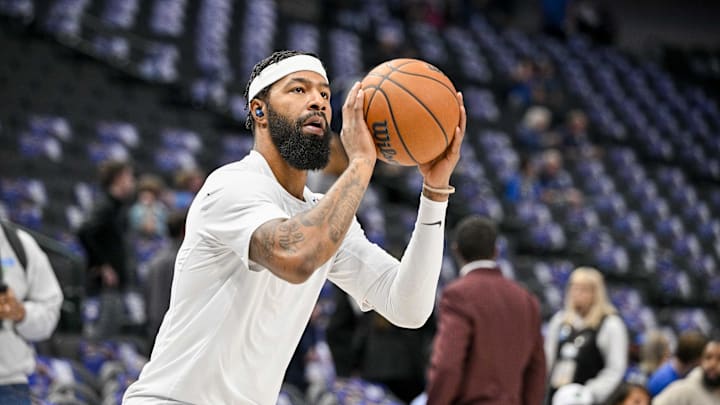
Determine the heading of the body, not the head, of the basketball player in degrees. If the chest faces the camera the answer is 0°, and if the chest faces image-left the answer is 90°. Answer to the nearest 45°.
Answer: approximately 315°

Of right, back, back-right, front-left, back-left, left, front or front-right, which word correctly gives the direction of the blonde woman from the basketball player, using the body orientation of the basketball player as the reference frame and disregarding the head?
left

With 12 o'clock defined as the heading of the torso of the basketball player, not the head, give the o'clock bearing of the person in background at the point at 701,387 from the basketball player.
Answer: The person in background is roughly at 9 o'clock from the basketball player.

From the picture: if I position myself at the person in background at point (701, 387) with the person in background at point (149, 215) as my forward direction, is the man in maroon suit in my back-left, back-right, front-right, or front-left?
front-left

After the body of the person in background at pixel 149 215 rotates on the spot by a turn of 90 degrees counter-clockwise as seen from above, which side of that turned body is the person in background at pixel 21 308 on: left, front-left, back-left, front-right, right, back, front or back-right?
right

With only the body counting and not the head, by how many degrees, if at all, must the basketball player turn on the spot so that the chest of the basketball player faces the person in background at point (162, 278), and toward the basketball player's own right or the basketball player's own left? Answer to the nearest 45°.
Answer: approximately 135° to the basketball player's own left

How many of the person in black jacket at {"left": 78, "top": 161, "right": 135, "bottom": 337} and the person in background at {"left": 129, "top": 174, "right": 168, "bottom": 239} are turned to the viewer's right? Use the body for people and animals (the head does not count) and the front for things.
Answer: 1

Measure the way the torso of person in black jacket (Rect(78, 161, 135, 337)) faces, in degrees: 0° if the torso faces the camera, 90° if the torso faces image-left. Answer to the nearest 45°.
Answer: approximately 270°

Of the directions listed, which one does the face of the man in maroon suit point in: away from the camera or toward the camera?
away from the camera

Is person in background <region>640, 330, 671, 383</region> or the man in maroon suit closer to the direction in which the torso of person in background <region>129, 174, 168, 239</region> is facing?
the man in maroon suit

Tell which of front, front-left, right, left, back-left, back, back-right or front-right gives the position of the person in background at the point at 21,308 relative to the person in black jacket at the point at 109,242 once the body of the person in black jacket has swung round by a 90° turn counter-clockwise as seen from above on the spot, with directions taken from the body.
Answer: back

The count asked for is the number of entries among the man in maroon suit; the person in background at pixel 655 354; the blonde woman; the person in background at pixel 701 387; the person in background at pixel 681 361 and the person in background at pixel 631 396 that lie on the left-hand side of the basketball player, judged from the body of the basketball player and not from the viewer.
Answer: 6

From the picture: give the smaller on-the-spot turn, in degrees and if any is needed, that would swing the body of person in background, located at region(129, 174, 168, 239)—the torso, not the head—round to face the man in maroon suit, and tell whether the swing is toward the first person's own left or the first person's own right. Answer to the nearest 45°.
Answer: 0° — they already face them

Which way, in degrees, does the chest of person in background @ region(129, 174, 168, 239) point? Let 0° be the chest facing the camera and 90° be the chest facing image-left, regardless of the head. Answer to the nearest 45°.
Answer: approximately 0°

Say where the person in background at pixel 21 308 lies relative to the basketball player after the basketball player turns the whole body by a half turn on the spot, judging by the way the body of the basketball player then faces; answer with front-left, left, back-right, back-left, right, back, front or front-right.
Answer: front
